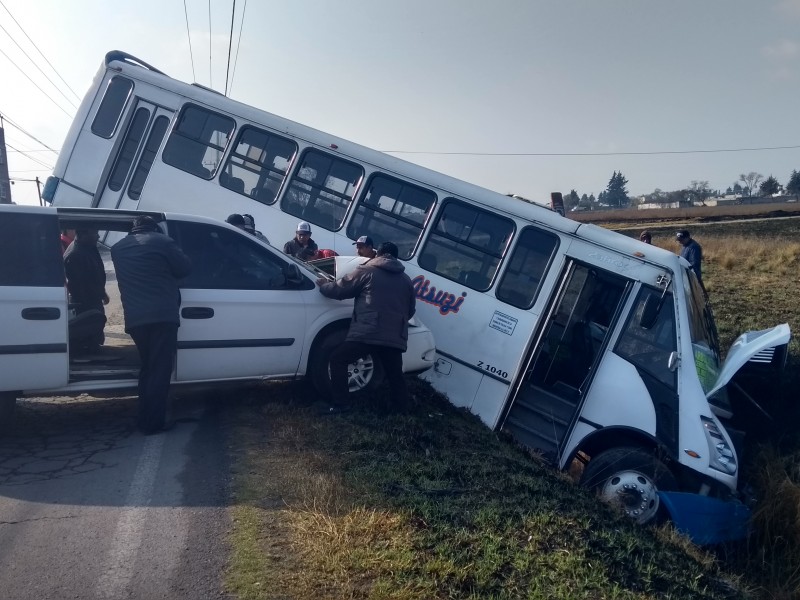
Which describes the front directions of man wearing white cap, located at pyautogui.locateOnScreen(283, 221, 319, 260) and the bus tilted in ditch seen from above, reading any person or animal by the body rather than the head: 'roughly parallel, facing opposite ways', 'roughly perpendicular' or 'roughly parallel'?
roughly perpendicular

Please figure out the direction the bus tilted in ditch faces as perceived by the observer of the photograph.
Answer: facing to the right of the viewer

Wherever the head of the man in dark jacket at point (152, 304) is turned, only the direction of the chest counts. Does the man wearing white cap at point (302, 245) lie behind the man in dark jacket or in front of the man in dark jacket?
in front

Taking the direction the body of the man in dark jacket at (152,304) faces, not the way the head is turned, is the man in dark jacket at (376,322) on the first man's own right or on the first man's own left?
on the first man's own right

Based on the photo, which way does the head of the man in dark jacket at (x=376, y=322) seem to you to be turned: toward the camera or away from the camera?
away from the camera

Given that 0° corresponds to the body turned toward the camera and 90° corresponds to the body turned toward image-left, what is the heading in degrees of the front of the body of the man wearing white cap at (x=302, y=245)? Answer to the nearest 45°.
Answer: approximately 0°

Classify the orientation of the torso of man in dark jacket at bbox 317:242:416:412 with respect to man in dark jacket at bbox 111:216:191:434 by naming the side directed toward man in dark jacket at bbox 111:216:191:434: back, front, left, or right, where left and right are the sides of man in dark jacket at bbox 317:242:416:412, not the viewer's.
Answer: left

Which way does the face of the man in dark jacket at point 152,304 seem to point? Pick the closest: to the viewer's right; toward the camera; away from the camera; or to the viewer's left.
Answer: away from the camera

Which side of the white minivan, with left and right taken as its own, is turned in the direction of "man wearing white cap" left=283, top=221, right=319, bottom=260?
left

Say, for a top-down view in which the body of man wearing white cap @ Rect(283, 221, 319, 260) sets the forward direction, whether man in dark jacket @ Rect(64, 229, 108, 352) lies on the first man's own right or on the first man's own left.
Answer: on the first man's own right

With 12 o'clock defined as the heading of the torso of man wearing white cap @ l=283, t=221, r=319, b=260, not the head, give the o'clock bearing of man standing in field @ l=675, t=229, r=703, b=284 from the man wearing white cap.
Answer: The man standing in field is roughly at 8 o'clock from the man wearing white cap.

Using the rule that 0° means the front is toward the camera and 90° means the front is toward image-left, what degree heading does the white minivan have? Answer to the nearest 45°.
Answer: approximately 270°

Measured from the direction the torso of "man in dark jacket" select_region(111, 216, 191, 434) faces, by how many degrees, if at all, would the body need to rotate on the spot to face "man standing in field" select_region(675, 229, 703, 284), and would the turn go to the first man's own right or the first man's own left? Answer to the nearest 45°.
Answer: approximately 45° to the first man's own right
